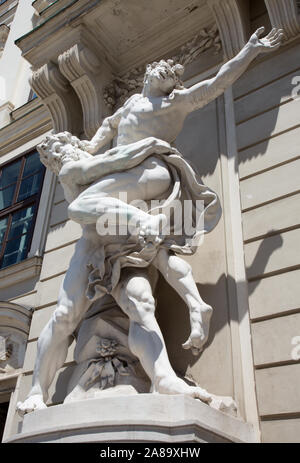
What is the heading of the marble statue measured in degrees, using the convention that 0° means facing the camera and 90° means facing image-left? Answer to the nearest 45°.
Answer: approximately 0°
